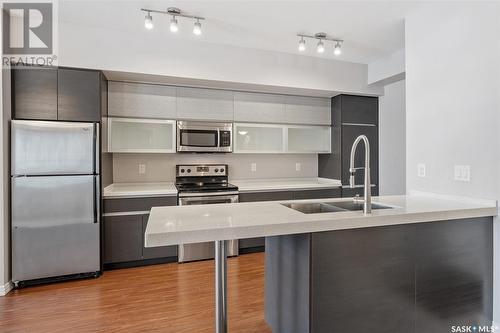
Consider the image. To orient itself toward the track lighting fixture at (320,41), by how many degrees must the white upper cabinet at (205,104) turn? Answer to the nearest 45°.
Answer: approximately 45° to its left

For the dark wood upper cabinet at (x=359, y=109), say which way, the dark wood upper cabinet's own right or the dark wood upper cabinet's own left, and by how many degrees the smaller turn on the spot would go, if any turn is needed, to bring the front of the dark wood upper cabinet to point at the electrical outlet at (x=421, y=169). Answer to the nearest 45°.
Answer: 0° — it already faces it

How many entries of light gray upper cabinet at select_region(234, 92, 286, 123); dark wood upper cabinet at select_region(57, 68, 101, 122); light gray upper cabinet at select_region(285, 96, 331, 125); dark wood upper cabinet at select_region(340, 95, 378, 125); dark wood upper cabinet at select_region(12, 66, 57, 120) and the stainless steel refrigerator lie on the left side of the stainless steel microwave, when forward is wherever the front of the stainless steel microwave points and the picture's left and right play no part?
3

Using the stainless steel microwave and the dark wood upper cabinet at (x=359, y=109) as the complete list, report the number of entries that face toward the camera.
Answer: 2

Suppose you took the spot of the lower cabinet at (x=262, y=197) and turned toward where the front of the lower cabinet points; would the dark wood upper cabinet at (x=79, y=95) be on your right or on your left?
on your right
